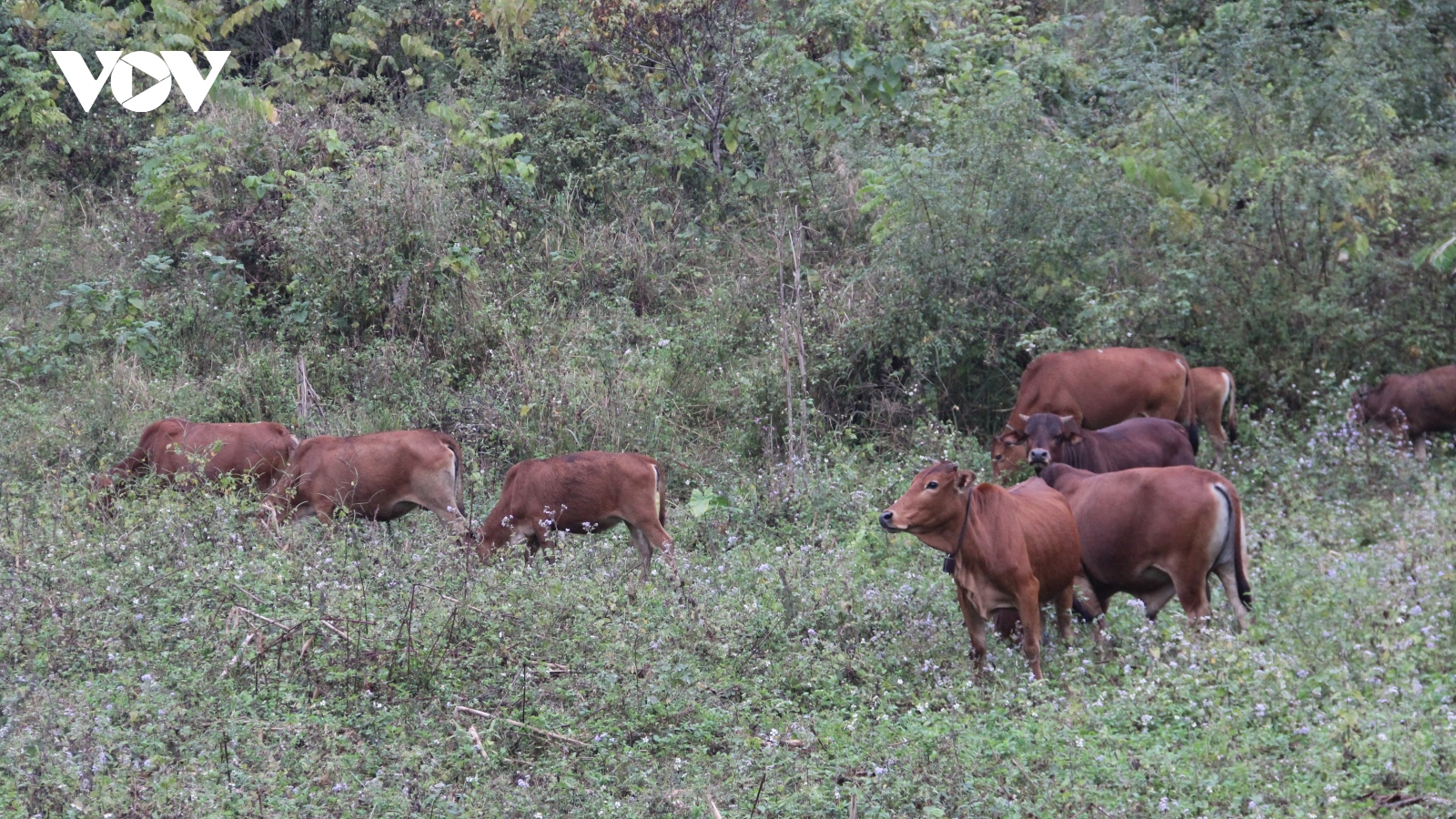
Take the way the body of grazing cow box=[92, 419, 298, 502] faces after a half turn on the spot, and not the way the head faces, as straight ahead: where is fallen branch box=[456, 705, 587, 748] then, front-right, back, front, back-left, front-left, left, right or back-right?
right

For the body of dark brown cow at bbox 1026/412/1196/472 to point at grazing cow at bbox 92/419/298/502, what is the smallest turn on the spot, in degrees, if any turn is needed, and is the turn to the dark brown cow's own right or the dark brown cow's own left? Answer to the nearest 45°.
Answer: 0° — it already faces it

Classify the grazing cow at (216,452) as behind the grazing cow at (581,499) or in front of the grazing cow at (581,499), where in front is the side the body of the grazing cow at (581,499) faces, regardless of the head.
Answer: in front

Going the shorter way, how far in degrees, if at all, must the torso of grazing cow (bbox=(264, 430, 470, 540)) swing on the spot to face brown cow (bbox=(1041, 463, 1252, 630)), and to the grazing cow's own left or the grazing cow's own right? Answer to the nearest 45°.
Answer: approximately 135° to the grazing cow's own left

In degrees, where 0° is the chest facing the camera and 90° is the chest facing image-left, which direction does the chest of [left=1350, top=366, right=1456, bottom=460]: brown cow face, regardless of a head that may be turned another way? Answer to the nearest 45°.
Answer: approximately 90°

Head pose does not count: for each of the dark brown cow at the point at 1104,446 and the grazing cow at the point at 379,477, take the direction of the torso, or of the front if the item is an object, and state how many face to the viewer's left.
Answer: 2

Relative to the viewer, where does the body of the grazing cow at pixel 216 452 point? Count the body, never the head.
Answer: to the viewer's left

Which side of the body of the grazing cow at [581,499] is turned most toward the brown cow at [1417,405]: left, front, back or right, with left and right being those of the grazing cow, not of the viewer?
back

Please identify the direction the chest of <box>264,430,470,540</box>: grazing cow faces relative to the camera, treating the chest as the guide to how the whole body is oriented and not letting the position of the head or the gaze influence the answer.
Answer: to the viewer's left

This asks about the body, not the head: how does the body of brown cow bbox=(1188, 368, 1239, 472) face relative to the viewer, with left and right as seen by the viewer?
facing to the left of the viewer

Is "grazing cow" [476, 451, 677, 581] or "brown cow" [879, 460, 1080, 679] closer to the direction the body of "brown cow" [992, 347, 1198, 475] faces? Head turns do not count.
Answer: the grazing cow

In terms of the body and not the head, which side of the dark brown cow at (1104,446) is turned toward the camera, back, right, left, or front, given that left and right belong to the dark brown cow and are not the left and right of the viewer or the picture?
left
